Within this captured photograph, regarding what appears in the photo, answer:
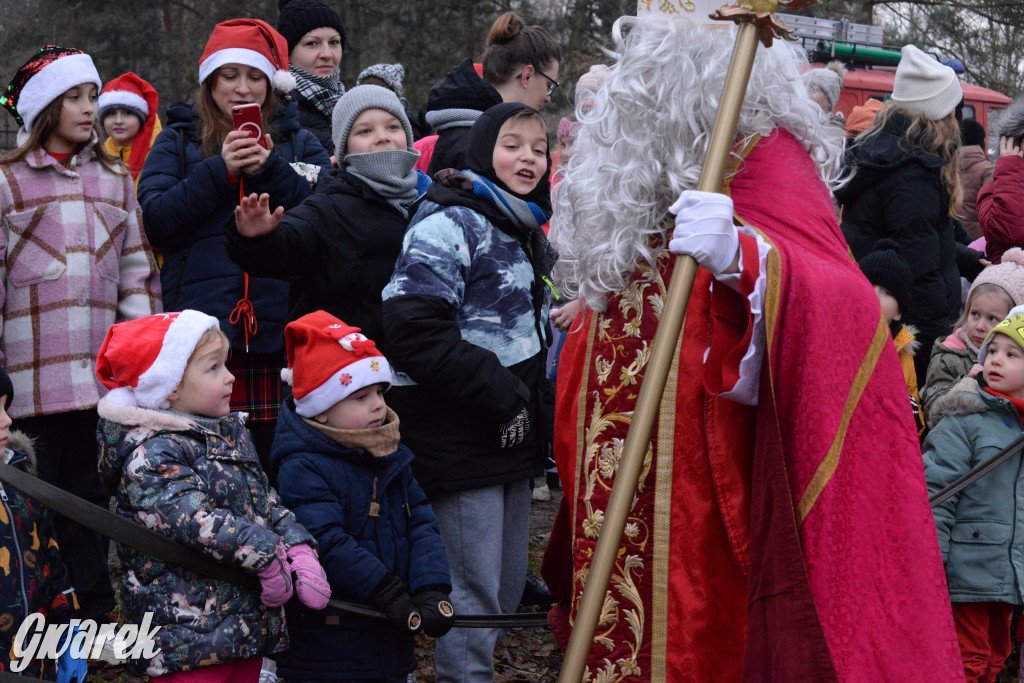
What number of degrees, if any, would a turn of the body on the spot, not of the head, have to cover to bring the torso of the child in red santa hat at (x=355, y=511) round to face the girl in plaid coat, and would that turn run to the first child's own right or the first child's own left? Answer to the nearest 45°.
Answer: approximately 180°

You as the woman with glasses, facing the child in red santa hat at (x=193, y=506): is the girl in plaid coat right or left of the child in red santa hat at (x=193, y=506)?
right

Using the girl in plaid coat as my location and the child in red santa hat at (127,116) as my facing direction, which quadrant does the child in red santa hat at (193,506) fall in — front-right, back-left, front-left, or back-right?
back-right

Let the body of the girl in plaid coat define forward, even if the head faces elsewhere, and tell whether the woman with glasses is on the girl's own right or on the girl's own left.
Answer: on the girl's own left

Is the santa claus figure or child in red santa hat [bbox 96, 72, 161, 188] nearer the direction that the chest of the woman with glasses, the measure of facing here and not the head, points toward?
the santa claus figure

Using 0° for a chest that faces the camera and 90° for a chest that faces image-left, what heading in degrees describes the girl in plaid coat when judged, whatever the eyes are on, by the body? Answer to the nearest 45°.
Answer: approximately 315°

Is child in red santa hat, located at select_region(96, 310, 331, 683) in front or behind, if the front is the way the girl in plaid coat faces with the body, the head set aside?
in front

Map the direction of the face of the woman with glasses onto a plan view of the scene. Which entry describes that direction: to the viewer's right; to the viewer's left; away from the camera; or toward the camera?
to the viewer's right

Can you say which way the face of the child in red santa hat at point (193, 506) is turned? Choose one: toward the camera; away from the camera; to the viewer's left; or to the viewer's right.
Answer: to the viewer's right

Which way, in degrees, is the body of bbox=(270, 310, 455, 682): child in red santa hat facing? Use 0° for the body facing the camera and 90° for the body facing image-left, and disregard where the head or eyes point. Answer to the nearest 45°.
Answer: approximately 315°

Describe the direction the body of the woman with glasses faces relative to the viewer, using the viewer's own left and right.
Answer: facing to the right of the viewer
